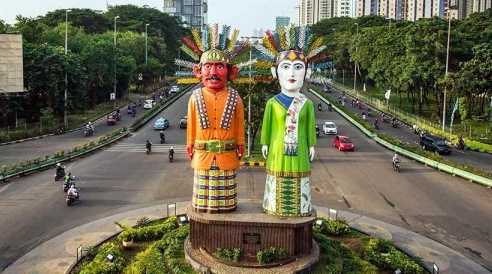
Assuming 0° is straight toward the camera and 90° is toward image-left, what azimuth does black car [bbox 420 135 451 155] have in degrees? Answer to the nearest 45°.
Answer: approximately 315°

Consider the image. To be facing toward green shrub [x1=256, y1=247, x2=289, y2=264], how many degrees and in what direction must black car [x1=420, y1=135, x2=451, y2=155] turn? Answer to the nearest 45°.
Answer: approximately 45° to its right

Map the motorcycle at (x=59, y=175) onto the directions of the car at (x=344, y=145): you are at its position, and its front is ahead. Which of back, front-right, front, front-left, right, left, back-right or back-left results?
right

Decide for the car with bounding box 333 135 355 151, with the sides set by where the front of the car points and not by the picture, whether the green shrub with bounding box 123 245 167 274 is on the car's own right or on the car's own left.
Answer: on the car's own right

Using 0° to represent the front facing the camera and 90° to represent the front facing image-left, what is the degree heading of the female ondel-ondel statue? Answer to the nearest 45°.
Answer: approximately 0°

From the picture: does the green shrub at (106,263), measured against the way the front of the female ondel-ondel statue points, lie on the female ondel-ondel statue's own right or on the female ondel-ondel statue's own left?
on the female ondel-ondel statue's own right

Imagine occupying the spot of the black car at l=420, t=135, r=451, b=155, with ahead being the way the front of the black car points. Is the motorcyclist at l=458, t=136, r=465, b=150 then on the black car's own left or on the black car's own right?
on the black car's own left

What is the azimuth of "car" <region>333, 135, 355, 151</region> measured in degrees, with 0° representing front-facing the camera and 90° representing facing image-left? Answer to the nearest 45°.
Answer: approximately 315°

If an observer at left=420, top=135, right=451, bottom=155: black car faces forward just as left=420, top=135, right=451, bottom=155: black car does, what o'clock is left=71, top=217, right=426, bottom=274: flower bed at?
The flower bed is roughly at 2 o'clock from the black car.
